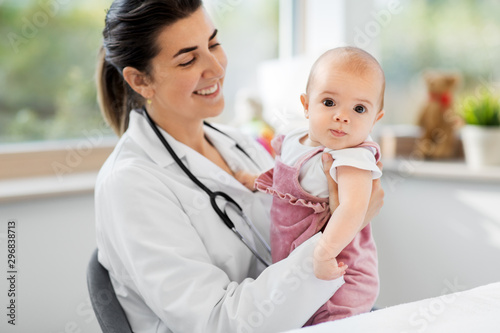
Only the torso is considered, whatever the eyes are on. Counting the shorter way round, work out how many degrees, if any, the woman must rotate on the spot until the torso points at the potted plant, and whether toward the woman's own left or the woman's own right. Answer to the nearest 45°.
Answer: approximately 90° to the woman's own left

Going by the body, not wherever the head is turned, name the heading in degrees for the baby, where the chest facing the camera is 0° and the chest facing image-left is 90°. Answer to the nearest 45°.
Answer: approximately 45°

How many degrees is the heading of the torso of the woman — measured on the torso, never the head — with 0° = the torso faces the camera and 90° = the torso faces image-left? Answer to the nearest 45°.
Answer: approximately 315°
